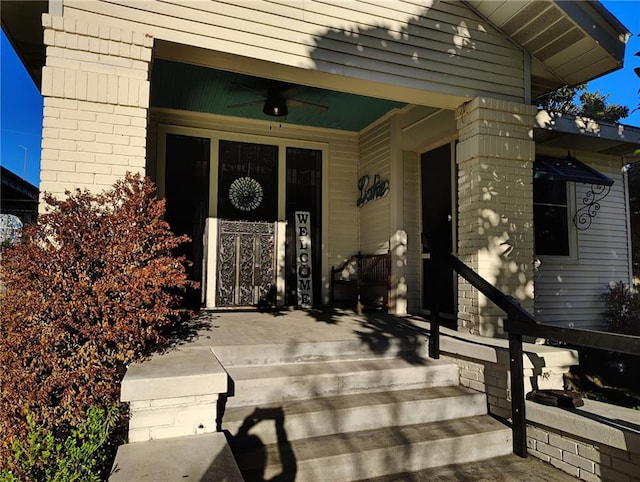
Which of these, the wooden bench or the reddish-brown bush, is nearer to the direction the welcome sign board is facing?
the reddish-brown bush

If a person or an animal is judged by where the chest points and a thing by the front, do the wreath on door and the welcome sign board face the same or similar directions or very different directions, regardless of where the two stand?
same or similar directions

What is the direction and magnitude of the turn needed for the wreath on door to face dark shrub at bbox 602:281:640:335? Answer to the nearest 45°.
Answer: approximately 90° to its left

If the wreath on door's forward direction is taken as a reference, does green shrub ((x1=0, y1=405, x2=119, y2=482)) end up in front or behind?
in front

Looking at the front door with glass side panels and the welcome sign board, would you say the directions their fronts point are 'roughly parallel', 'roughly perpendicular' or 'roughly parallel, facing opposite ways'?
roughly parallel

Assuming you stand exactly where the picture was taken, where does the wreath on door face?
facing the viewer

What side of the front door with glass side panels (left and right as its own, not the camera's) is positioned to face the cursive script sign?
left

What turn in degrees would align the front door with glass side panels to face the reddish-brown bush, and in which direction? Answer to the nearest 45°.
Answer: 0° — it already faces it

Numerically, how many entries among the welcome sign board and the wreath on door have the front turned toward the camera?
2

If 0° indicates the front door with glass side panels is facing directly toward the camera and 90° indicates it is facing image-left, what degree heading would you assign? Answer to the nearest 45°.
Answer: approximately 0°
